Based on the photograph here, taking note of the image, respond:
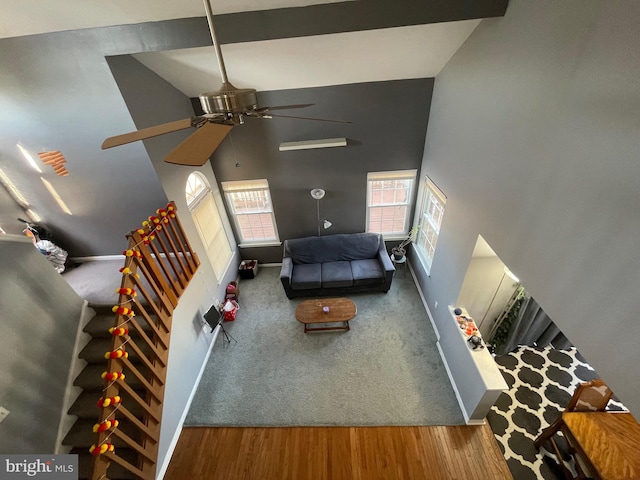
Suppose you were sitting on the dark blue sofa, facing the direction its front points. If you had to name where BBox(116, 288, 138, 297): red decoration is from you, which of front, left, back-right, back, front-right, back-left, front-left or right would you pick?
front-right

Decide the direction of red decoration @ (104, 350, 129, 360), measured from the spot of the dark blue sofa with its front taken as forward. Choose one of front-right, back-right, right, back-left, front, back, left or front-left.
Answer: front-right

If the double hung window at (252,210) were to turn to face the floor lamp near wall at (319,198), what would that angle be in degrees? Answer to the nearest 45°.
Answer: approximately 45° to its left

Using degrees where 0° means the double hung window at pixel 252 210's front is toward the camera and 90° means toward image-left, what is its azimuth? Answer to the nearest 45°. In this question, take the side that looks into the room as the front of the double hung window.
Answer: approximately 0°

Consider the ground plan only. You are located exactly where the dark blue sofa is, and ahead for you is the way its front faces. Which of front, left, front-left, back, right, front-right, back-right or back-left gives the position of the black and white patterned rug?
front-left

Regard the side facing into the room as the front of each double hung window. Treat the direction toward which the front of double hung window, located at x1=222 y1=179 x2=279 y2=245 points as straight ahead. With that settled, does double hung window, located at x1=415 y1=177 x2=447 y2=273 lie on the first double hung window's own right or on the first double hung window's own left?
on the first double hung window's own left

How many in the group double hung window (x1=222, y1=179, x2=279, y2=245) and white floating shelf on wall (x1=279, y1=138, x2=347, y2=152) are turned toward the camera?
2

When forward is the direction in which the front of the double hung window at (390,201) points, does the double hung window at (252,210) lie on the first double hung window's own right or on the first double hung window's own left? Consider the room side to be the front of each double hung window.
on the first double hung window's own right

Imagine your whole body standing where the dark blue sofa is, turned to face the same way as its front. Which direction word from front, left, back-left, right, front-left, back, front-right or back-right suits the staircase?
front-right

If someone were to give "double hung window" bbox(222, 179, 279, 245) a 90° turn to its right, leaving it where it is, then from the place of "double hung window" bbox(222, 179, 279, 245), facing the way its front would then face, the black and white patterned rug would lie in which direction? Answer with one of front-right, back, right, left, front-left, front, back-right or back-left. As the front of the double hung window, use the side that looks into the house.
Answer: back-left

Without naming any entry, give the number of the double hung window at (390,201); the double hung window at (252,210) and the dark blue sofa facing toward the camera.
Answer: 3

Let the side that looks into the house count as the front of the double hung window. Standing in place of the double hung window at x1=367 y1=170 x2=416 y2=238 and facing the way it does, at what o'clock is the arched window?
The arched window is roughly at 2 o'clock from the double hung window.
